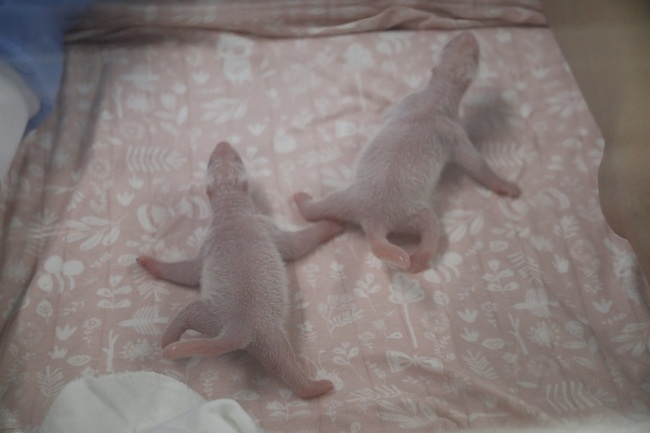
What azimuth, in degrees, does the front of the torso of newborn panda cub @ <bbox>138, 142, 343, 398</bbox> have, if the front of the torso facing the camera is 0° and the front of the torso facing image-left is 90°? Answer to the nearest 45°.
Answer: approximately 180°

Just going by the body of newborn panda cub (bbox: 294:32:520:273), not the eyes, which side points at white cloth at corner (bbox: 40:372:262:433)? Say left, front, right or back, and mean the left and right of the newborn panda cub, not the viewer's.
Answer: back

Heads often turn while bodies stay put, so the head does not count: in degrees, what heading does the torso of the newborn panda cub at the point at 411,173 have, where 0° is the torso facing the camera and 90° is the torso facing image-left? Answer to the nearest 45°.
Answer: approximately 225°

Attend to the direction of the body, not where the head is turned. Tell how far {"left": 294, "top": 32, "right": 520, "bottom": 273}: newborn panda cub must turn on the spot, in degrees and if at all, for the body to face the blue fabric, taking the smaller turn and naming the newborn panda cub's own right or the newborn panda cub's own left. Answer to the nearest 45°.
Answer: approximately 135° to the newborn panda cub's own left
